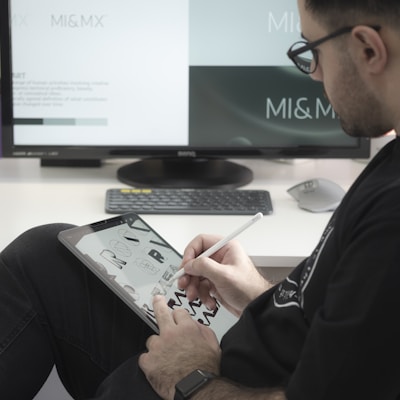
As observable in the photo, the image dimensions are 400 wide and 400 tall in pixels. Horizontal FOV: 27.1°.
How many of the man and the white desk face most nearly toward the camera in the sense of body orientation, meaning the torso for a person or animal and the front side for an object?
1

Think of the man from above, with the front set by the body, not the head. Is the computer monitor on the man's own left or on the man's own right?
on the man's own right

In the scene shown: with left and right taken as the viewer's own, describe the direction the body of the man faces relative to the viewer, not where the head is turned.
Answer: facing to the left of the viewer

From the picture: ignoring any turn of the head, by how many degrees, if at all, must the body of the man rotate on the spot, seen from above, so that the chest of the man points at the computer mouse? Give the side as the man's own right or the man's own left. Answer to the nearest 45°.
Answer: approximately 90° to the man's own right

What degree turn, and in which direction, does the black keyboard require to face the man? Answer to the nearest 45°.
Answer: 0° — it already faces them

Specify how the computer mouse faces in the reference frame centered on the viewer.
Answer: facing away from the viewer and to the left of the viewer

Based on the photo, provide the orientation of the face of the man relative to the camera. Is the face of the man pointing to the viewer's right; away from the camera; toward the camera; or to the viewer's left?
to the viewer's left

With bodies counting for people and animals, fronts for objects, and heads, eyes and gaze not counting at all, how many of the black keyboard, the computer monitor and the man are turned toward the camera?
2
